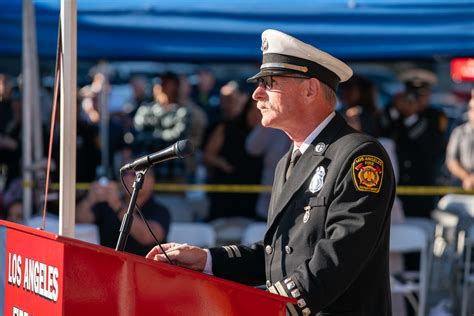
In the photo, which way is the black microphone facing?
to the viewer's right

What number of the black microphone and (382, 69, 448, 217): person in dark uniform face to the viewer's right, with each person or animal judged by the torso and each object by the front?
1

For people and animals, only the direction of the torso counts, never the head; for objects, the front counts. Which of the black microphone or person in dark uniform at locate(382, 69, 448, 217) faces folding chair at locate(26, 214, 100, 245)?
the person in dark uniform

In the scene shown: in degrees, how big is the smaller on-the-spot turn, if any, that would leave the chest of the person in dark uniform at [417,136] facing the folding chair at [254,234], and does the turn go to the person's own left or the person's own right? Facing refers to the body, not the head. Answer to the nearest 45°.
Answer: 0° — they already face it

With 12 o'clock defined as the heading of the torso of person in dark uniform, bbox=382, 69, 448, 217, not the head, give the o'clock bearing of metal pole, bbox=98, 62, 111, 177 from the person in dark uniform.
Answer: The metal pole is roughly at 2 o'clock from the person in dark uniform.

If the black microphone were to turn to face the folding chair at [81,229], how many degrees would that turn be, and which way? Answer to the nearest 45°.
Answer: approximately 90° to its left

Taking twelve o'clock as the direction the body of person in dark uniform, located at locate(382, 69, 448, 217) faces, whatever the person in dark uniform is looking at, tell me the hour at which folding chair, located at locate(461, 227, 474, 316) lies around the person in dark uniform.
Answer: The folding chair is roughly at 10 o'clock from the person in dark uniform.

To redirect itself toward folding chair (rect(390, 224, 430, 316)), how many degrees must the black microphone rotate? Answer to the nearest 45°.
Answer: approximately 45° to its left

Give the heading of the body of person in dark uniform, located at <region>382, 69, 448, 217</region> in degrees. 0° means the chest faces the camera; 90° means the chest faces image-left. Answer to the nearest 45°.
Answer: approximately 45°

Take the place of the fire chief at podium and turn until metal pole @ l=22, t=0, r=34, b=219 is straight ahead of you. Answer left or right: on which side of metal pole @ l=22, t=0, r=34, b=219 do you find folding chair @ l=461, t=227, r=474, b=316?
right
